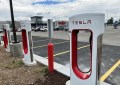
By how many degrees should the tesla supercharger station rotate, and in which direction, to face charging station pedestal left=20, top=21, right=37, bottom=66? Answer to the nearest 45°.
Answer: approximately 90° to its right

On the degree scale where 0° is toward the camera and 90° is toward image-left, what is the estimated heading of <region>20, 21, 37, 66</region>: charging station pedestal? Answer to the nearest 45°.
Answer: approximately 45°

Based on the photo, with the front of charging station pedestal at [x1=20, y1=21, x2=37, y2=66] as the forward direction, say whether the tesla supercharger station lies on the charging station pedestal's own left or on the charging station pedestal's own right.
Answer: on the charging station pedestal's own left

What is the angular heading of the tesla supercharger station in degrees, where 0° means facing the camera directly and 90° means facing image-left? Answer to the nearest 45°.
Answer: approximately 45°
